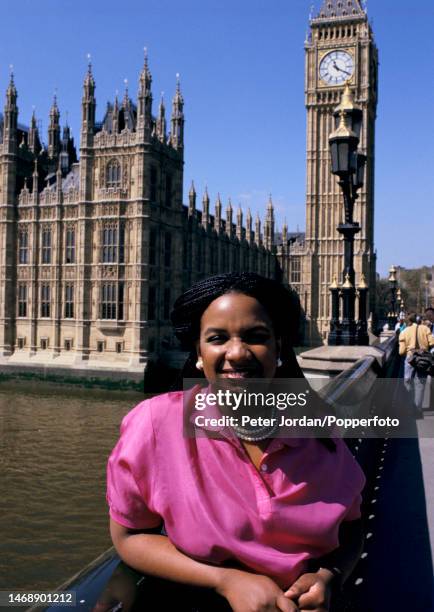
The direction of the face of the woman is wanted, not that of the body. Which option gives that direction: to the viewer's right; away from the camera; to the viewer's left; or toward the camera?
toward the camera

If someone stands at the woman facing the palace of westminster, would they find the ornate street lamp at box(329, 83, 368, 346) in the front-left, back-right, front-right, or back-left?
front-right

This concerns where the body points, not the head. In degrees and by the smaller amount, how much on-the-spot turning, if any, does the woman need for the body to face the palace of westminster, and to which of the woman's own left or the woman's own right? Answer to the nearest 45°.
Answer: approximately 180°

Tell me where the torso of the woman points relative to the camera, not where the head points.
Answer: toward the camera

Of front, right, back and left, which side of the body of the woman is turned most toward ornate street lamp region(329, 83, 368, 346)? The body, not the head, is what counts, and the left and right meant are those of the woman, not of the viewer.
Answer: back

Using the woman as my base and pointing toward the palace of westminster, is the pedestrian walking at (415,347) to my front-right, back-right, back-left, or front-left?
front-right

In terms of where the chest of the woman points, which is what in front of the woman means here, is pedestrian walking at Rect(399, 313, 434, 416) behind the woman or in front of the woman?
behind
